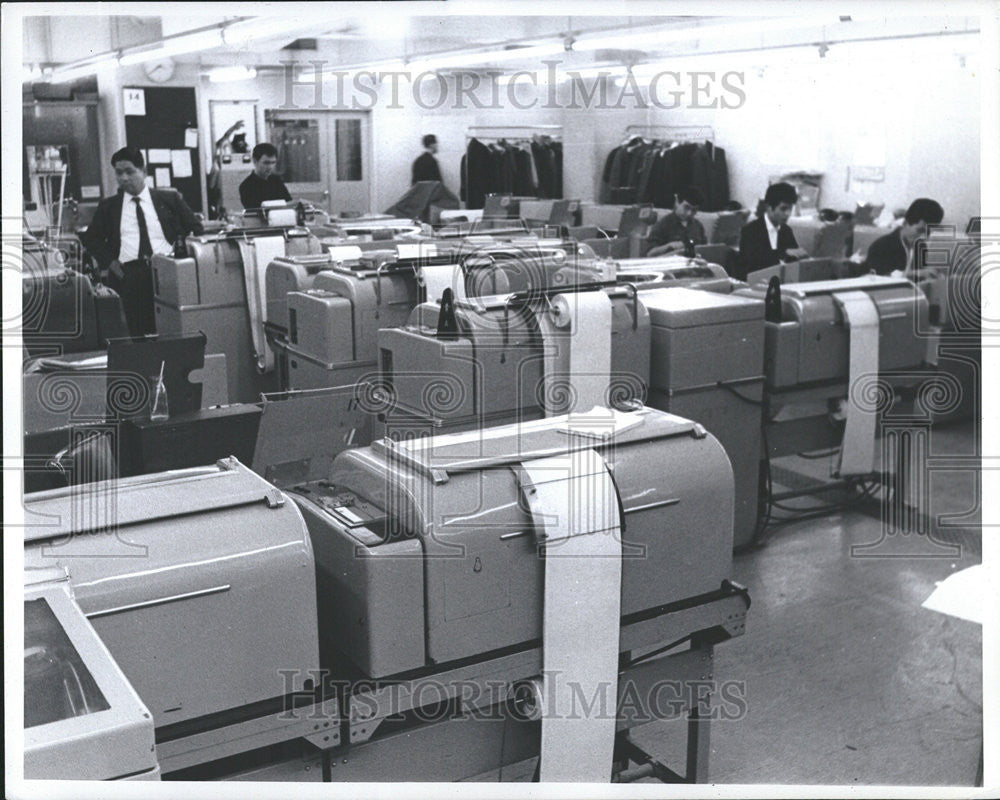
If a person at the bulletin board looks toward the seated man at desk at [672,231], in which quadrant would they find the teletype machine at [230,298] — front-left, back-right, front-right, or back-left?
front-right

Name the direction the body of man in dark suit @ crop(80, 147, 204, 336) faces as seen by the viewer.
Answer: toward the camera

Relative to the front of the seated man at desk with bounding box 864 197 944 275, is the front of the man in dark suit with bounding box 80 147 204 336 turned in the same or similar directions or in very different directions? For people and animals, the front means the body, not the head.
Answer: same or similar directions

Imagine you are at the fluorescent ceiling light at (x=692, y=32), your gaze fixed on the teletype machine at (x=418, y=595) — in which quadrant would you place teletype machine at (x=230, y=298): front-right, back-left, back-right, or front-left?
front-right

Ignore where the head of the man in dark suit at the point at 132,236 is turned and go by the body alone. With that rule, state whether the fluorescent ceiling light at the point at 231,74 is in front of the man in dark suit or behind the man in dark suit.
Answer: behind

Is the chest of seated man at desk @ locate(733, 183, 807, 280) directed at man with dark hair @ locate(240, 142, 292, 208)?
no

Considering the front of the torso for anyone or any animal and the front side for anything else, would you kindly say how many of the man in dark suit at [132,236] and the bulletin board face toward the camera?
2

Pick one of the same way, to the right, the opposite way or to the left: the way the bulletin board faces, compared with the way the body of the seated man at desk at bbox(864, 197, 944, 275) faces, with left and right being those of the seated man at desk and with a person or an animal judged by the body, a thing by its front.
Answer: the same way

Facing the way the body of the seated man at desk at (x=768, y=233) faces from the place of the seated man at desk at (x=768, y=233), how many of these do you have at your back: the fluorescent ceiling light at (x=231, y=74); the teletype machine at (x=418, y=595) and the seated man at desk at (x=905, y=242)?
1

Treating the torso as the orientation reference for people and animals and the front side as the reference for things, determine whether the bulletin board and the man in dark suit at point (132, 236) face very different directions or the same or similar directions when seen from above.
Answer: same or similar directions

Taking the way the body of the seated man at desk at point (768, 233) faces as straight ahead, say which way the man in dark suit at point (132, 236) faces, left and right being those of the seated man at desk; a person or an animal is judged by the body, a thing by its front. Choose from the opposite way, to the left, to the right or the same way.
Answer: the same way

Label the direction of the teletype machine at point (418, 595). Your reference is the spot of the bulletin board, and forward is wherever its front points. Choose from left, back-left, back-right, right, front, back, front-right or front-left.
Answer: front

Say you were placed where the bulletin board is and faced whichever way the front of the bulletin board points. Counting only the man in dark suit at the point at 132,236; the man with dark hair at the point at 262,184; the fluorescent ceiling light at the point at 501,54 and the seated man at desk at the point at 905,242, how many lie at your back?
0

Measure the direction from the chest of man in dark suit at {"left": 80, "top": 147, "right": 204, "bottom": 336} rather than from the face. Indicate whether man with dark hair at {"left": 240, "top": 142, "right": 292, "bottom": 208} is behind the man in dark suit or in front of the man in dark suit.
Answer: behind

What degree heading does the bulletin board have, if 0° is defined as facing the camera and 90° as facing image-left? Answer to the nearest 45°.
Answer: approximately 0°
